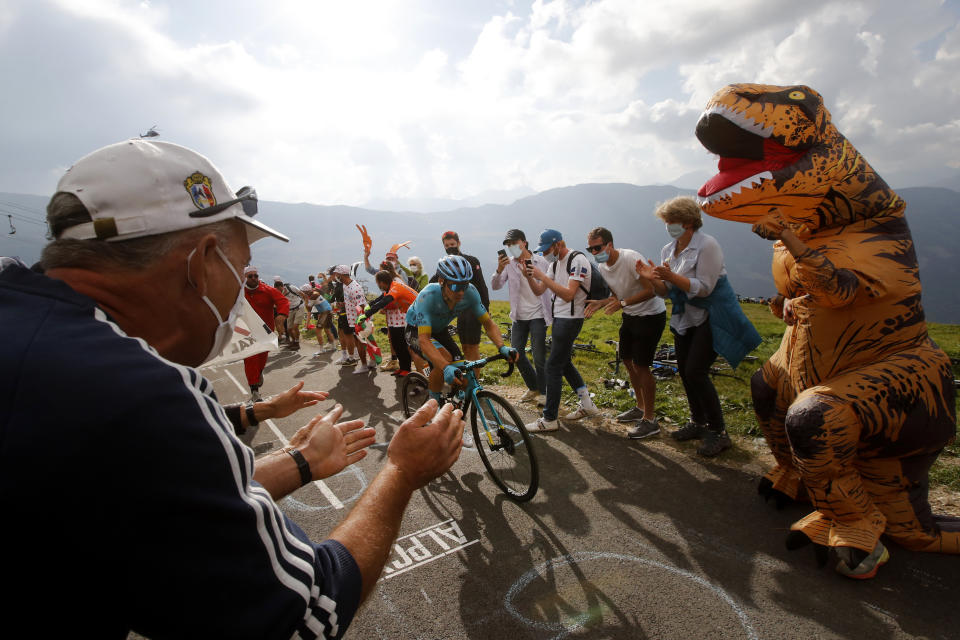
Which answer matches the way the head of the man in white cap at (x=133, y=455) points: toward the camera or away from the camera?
away from the camera

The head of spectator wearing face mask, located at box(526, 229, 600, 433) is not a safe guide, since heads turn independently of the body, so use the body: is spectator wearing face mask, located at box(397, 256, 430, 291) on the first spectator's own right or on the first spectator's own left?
on the first spectator's own right

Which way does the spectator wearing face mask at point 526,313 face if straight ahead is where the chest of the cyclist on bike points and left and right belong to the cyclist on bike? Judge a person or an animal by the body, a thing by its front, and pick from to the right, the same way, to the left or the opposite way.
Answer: to the right

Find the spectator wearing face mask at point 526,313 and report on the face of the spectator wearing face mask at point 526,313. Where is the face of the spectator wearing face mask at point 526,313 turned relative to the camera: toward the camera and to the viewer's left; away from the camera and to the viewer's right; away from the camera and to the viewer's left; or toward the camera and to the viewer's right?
toward the camera and to the viewer's left

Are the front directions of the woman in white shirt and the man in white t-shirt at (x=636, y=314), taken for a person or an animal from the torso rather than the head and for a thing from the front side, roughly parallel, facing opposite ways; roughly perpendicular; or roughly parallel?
roughly parallel

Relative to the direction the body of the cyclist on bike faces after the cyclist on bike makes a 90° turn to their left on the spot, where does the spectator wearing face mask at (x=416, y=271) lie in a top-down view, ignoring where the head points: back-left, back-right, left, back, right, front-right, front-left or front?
front-left

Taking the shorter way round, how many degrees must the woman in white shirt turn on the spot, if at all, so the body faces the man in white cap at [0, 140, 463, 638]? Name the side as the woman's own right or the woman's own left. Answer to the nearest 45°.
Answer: approximately 45° to the woman's own left

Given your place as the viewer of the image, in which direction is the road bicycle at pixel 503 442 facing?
facing the viewer and to the right of the viewer

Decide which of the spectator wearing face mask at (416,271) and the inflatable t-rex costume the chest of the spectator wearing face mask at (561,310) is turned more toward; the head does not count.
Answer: the spectator wearing face mask

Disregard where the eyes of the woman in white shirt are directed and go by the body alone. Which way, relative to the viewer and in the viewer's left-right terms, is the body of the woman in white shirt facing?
facing the viewer and to the left of the viewer

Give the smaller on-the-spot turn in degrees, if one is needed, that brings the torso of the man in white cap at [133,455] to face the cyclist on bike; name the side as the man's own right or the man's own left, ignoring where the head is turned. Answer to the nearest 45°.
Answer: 0° — they already face them

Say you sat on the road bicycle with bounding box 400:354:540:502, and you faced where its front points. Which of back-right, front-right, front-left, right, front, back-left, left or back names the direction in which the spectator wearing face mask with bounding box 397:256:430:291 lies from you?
back-left

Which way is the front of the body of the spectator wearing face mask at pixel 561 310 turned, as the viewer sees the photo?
to the viewer's left

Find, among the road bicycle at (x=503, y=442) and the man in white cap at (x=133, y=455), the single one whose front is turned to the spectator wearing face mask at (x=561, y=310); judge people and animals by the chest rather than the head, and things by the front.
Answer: the man in white cap
